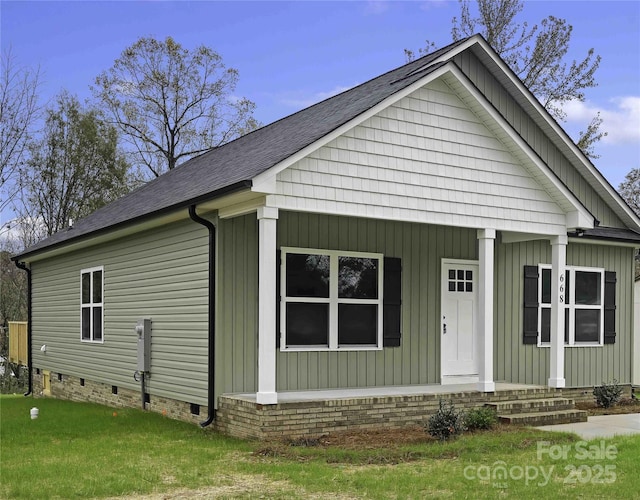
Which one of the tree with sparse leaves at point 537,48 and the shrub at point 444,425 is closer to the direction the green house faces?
the shrub

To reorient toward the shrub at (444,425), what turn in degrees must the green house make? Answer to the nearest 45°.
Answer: approximately 45° to its right

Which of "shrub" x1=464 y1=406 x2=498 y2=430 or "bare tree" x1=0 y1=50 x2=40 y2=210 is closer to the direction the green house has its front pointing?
the shrub

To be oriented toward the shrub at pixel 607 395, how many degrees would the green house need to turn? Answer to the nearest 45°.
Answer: approximately 90° to its left

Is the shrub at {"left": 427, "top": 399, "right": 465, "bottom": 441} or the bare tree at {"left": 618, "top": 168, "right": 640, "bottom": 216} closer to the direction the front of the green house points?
the shrub

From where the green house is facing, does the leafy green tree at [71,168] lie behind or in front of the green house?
behind

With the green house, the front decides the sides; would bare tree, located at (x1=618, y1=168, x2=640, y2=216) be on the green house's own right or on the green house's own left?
on the green house's own left

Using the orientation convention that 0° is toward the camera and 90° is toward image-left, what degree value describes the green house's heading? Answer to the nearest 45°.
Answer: approximately 315°
